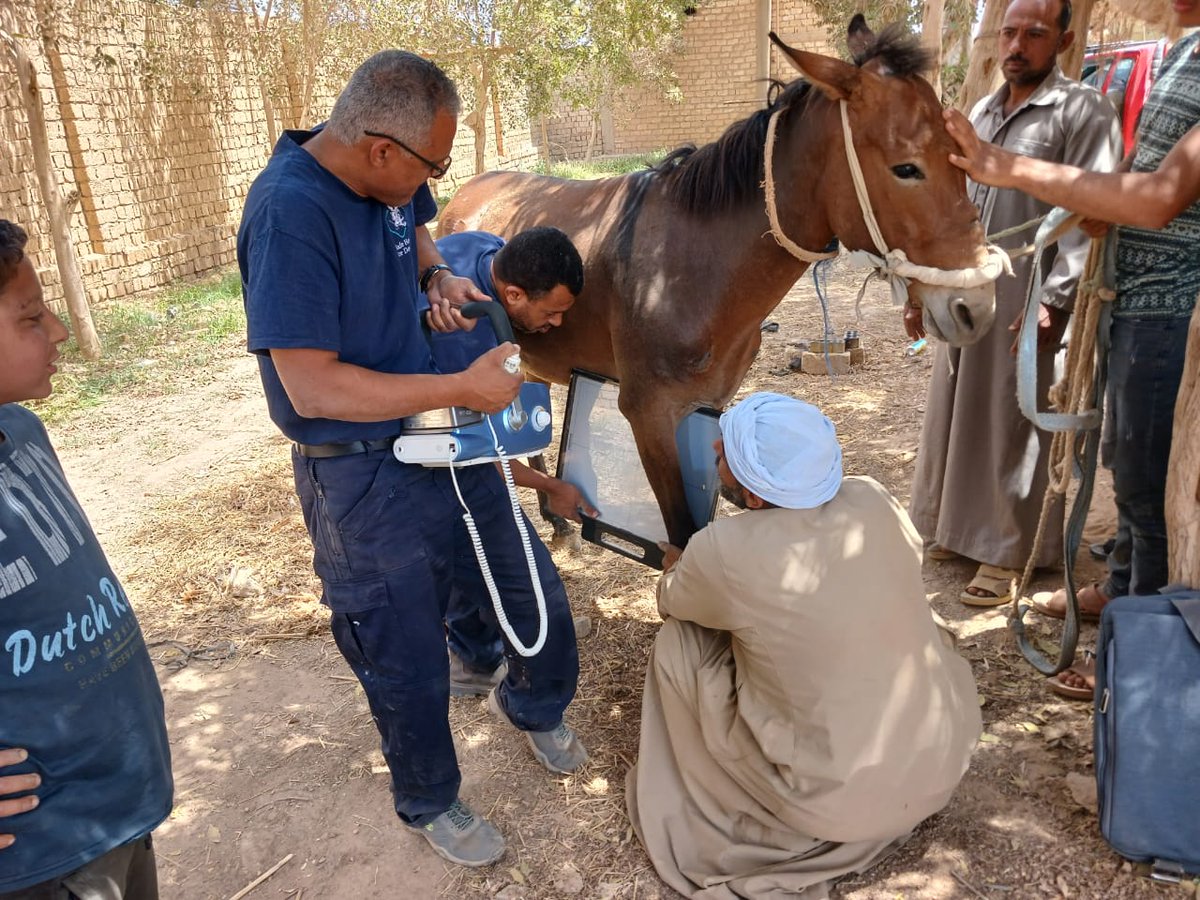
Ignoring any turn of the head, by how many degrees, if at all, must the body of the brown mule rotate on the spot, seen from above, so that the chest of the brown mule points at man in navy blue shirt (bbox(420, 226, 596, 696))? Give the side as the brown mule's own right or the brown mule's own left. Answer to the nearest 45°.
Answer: approximately 90° to the brown mule's own right

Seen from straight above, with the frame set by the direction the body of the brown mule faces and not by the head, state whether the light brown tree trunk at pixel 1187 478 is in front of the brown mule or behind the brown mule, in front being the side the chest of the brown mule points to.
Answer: in front

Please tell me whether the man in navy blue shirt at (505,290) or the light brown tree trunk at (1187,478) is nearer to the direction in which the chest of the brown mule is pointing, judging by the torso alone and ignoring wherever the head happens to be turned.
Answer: the light brown tree trunk

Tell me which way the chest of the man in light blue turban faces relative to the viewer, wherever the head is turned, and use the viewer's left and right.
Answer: facing away from the viewer and to the left of the viewer

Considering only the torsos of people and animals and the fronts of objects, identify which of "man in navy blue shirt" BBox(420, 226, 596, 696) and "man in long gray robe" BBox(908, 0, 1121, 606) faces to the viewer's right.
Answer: the man in navy blue shirt

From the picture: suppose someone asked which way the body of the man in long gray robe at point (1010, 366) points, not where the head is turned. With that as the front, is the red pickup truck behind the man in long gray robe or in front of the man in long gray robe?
behind

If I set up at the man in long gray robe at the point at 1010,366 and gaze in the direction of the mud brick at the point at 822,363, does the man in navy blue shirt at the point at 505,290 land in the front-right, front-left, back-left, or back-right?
back-left

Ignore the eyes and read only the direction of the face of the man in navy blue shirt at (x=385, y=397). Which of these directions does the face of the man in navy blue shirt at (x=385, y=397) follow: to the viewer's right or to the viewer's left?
to the viewer's right

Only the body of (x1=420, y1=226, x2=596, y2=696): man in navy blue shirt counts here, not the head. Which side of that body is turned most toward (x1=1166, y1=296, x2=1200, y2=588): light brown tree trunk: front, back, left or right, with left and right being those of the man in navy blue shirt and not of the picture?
front

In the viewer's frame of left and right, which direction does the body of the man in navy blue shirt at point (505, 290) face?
facing to the right of the viewer

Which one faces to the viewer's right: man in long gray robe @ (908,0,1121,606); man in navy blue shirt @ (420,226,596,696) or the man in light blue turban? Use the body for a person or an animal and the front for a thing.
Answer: the man in navy blue shirt

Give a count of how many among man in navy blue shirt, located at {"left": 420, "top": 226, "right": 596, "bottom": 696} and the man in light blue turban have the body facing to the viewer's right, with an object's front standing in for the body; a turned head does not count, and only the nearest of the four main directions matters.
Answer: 1

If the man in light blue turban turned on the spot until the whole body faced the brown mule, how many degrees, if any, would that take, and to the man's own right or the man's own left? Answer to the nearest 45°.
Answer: approximately 45° to the man's own right

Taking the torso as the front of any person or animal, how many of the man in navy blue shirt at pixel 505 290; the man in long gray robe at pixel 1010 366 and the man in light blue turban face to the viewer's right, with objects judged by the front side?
1

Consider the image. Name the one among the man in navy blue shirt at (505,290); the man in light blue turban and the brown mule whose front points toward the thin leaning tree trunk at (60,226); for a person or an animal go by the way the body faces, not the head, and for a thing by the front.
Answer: the man in light blue turban

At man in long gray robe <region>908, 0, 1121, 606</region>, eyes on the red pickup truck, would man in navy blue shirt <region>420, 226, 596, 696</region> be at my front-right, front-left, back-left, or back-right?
back-left
